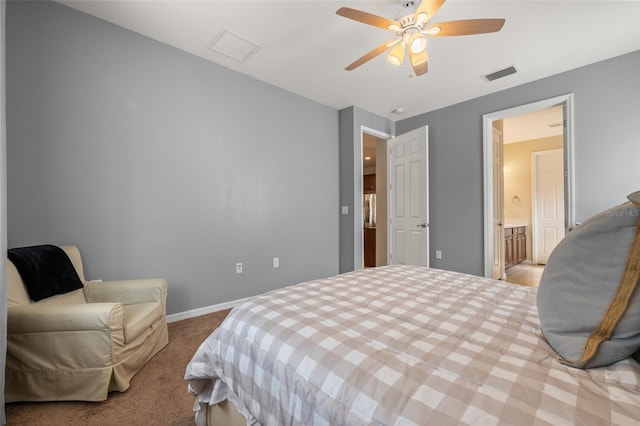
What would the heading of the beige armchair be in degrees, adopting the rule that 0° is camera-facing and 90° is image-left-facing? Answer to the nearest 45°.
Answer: approximately 315°

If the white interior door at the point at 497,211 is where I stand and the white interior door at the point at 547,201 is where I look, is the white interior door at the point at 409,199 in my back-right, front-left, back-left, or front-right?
back-left

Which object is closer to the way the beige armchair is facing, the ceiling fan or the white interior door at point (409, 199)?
the ceiling fan

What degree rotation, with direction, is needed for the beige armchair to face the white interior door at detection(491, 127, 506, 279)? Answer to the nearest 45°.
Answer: approximately 45° to its left

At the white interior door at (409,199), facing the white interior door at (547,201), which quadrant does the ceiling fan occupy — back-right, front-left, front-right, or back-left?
back-right

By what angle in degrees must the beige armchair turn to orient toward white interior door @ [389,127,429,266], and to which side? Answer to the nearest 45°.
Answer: approximately 45° to its left
